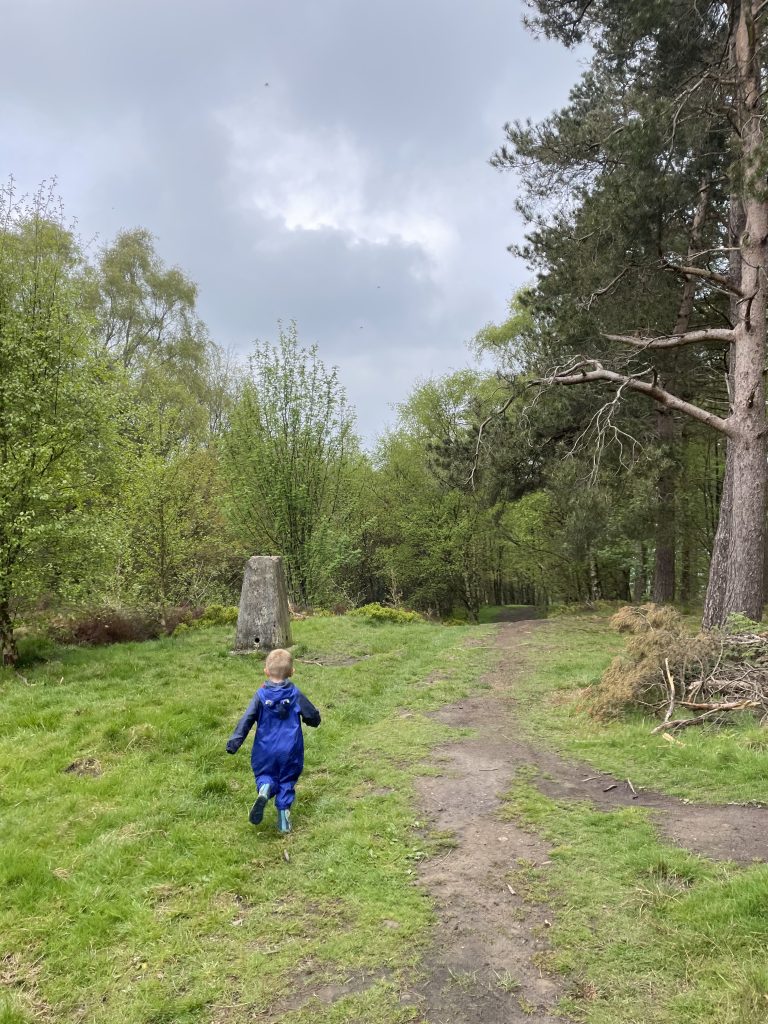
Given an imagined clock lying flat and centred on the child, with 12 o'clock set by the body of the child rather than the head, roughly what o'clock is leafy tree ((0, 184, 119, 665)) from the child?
The leafy tree is roughly at 11 o'clock from the child.

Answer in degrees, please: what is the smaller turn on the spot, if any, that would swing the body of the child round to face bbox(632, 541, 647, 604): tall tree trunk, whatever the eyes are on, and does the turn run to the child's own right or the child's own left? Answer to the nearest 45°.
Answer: approximately 45° to the child's own right

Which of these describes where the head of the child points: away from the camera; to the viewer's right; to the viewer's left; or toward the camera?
away from the camera

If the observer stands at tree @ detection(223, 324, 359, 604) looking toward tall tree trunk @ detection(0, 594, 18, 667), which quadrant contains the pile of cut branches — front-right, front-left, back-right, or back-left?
front-left

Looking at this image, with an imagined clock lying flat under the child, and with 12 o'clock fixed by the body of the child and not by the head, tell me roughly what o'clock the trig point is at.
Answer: The trig point is roughly at 12 o'clock from the child.

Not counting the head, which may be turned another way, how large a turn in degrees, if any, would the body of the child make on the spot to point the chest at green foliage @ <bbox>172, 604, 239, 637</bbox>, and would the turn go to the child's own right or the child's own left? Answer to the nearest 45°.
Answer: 0° — they already face it

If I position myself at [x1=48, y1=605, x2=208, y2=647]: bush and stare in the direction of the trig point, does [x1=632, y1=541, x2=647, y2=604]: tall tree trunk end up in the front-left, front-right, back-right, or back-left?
front-left

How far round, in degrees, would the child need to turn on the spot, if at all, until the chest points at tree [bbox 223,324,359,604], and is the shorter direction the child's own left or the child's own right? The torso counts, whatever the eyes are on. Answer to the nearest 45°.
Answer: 0° — they already face it

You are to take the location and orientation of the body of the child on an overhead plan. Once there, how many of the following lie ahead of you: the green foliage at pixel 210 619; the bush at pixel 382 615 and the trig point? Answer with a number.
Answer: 3

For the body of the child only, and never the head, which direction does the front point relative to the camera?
away from the camera

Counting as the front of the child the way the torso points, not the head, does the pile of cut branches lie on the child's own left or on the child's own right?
on the child's own right
